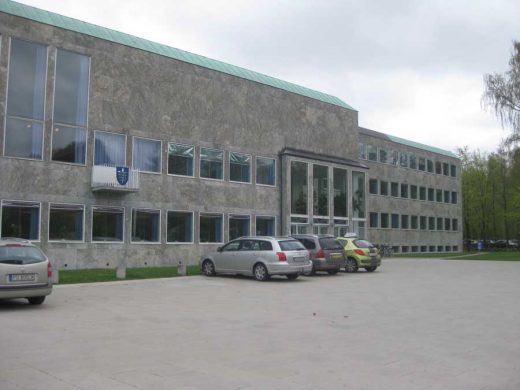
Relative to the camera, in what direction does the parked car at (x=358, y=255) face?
facing away from the viewer and to the left of the viewer

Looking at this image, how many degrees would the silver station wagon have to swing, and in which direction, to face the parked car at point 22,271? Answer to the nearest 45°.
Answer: approximately 90° to its left

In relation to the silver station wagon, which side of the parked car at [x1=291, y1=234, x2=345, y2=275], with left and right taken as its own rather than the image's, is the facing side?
left

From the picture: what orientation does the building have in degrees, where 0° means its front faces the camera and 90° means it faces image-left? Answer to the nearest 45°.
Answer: approximately 315°

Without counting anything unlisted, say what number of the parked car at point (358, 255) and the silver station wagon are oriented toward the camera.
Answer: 0

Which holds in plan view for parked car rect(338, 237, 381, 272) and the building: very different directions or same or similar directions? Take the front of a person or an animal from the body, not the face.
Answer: very different directions

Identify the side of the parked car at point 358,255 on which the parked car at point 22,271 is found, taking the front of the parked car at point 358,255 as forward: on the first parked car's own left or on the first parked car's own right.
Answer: on the first parked car's own left

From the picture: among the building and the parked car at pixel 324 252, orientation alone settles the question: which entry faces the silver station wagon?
the building

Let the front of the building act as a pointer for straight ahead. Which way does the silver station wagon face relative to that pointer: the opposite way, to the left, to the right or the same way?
the opposite way

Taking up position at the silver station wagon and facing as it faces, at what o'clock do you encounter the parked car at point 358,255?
The parked car is roughly at 3 o'clock from the silver station wagon.

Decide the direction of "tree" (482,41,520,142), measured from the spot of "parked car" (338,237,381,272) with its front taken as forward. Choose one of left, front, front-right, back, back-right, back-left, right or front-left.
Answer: right

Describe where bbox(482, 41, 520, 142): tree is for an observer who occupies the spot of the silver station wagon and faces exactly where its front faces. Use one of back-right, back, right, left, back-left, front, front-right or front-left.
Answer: right

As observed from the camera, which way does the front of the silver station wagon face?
facing away from the viewer and to the left of the viewer

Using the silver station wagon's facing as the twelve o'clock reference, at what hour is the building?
The building is roughly at 12 o'clock from the silver station wagon.
